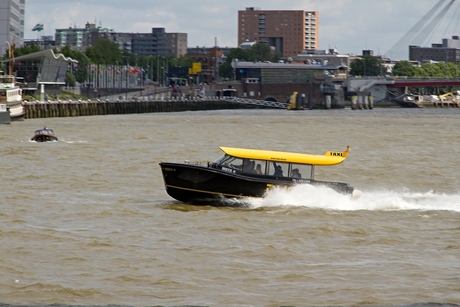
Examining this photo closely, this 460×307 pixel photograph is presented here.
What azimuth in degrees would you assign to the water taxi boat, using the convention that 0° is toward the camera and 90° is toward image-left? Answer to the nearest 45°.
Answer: approximately 90°
